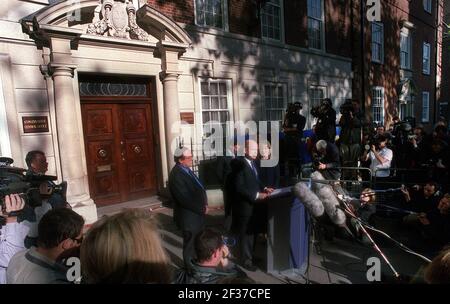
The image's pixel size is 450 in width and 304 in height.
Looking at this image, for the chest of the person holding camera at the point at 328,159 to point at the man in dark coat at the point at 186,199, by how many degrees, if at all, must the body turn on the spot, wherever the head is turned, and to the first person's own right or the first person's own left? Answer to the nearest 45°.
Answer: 0° — they already face them

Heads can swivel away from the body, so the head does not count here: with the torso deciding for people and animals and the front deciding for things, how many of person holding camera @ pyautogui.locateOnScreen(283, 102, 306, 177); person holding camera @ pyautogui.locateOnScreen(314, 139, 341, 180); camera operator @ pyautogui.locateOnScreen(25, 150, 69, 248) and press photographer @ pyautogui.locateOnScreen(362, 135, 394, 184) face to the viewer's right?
1

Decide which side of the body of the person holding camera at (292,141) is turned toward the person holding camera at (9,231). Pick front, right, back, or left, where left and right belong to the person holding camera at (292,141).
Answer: front

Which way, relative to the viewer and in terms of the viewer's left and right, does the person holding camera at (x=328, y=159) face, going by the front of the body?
facing the viewer and to the left of the viewer

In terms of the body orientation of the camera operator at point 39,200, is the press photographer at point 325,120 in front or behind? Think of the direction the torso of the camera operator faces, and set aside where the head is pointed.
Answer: in front

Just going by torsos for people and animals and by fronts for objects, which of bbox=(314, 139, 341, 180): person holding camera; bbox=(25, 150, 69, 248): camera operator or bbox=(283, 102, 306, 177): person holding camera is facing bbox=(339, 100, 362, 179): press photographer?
the camera operator

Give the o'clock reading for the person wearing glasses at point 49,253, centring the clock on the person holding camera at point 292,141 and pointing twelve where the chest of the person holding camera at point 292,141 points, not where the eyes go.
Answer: the person wearing glasses at point 49,253 is roughly at 11 o'clock from the person holding camera at point 292,141.

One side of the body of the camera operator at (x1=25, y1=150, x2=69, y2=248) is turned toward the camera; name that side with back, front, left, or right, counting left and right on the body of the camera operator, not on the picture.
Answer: right

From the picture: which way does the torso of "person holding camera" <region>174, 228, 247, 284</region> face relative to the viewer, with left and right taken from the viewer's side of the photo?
facing away from the viewer and to the right of the viewer

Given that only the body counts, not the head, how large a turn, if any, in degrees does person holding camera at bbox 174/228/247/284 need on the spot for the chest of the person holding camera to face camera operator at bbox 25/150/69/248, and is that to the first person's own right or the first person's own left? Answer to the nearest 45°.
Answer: approximately 90° to the first person's own left

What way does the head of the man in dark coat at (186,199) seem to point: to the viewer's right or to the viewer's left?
to the viewer's right

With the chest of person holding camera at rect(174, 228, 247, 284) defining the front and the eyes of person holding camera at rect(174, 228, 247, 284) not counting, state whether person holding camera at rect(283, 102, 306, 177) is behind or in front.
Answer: in front
